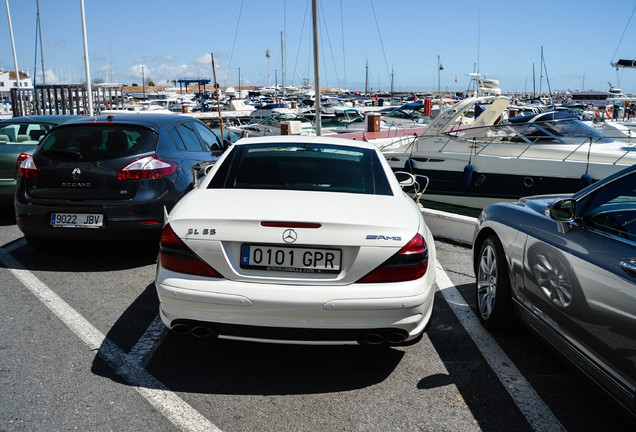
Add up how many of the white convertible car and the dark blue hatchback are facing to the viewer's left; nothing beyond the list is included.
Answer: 0

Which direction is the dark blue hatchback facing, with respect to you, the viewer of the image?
facing away from the viewer and to the right of the viewer

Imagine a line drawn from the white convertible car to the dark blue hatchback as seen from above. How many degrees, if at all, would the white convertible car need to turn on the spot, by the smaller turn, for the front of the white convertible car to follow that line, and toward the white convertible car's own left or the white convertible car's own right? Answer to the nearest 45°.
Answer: approximately 45° to the white convertible car's own left

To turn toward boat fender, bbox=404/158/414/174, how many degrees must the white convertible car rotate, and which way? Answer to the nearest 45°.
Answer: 0° — it already faces it

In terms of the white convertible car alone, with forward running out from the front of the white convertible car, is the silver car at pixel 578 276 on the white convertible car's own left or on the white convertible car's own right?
on the white convertible car's own right

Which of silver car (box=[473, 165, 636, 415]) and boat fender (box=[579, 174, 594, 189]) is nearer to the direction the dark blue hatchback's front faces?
the boat fender

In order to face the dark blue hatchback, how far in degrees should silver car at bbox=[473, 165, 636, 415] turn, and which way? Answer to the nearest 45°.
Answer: approximately 45° to its left

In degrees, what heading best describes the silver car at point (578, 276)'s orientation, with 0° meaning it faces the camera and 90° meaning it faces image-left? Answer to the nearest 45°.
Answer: approximately 135°

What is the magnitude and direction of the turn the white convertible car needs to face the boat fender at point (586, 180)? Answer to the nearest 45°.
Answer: approximately 45° to its right

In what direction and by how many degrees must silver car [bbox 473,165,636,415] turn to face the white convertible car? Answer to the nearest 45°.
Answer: approximately 45° to its left

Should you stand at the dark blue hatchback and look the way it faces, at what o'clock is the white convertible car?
The white convertible car is roughly at 4 o'clock from the dark blue hatchback.

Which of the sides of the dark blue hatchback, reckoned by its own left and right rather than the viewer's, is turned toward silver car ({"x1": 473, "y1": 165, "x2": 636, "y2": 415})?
right

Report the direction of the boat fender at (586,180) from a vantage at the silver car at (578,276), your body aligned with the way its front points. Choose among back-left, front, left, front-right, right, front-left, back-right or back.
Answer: front-right

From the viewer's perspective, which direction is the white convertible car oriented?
away from the camera
